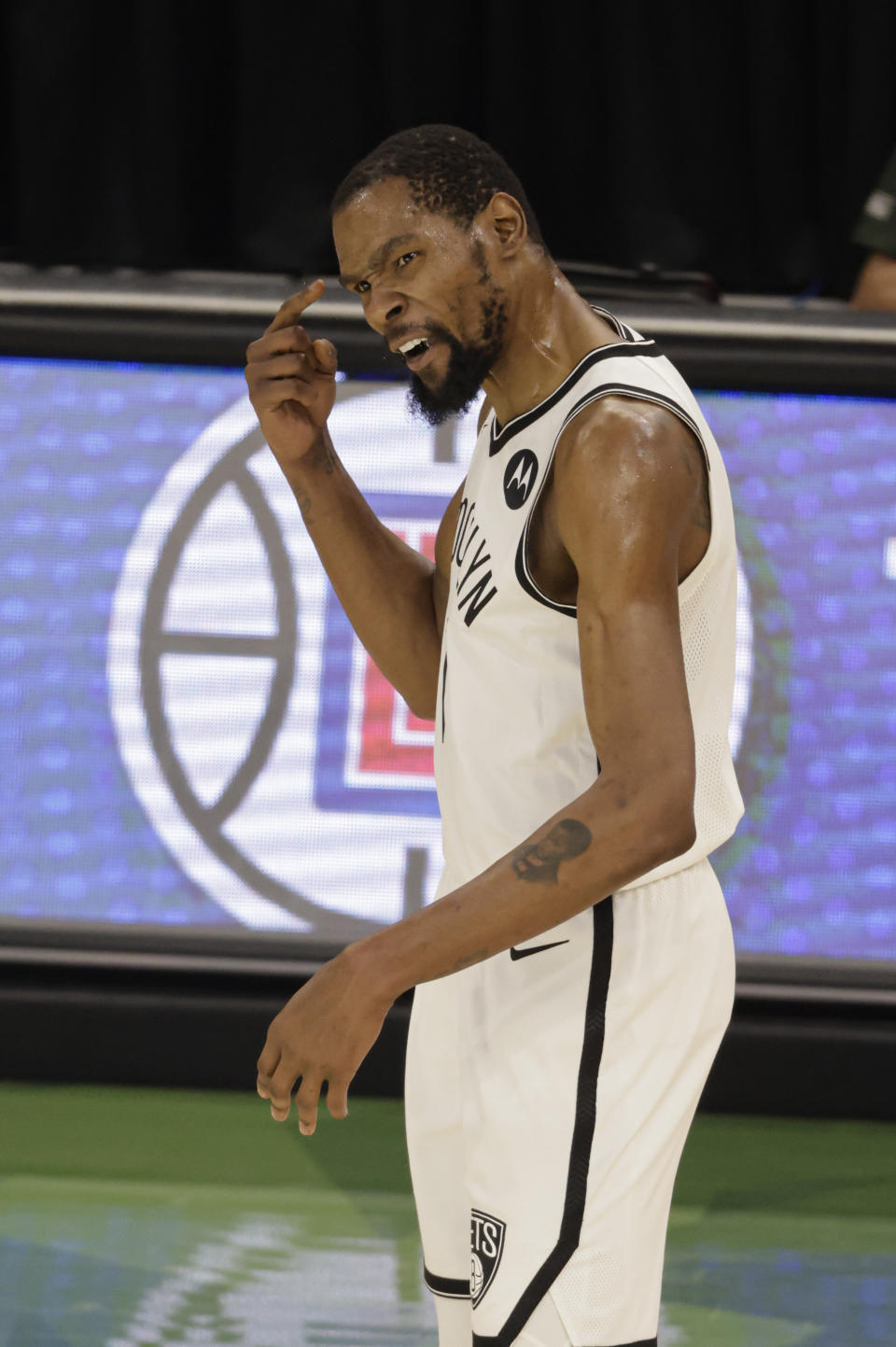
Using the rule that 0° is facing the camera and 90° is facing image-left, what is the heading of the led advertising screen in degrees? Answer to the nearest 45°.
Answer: approximately 0°

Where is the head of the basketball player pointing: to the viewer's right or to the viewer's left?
to the viewer's left

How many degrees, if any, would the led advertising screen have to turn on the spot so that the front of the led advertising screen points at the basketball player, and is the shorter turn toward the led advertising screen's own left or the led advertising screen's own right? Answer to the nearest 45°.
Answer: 0° — it already faces them
